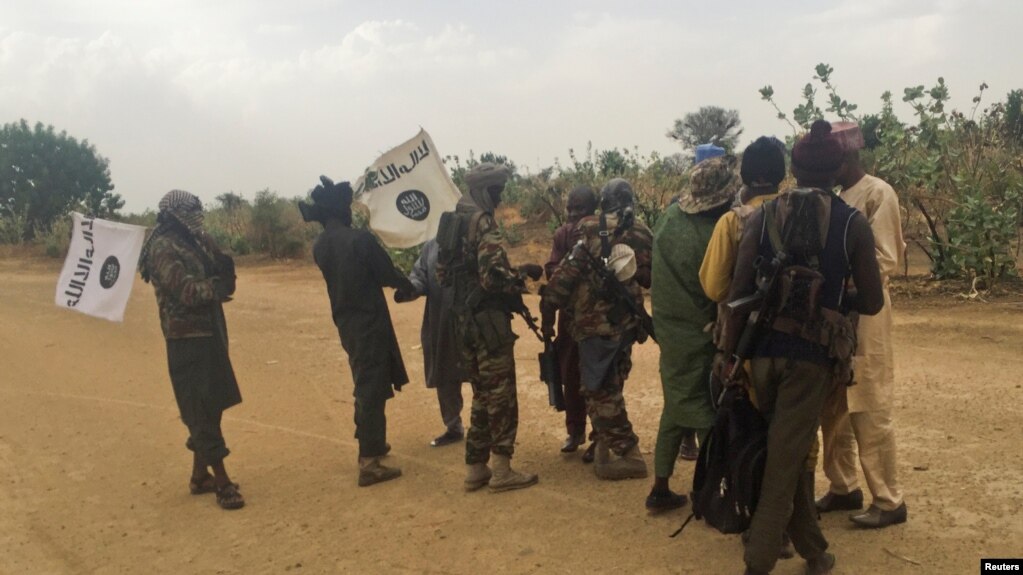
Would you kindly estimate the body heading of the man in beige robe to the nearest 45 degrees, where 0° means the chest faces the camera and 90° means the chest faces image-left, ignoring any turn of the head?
approximately 90°

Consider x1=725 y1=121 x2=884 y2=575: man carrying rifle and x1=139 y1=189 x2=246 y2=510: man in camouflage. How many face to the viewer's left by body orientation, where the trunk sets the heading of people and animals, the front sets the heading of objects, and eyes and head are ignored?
0

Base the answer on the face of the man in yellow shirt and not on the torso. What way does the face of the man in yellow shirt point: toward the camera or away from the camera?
away from the camera

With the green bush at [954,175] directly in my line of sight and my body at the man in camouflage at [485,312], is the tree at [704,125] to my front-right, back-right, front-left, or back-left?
front-left

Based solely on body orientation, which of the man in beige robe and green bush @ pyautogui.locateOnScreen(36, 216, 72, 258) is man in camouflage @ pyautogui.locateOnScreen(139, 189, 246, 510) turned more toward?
the man in beige robe

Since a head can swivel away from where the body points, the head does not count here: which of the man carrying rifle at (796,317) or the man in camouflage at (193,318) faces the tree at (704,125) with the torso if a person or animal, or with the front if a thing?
the man carrying rifle

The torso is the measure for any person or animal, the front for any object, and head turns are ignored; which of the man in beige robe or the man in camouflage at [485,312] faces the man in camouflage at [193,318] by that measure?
the man in beige robe

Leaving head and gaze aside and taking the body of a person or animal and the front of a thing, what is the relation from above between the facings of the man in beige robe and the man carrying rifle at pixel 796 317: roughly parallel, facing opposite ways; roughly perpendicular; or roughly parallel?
roughly perpendicular

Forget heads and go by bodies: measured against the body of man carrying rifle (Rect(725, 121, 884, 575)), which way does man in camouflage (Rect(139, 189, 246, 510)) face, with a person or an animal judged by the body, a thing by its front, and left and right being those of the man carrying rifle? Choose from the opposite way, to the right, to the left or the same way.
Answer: to the right

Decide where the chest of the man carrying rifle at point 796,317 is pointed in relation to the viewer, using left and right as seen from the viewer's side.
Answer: facing away from the viewer

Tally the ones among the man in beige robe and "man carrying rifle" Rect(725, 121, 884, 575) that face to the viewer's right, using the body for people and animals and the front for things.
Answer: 0

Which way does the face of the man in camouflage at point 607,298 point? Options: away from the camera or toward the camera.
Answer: away from the camera

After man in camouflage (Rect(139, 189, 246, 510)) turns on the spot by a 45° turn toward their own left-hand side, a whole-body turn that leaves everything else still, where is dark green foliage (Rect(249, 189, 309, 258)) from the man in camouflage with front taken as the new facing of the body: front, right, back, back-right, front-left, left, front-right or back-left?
left

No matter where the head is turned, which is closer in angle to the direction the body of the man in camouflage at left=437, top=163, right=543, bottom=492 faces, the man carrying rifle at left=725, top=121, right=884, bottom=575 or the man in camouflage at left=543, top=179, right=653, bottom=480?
the man in camouflage

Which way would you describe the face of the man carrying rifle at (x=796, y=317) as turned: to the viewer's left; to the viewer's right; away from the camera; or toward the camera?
away from the camera

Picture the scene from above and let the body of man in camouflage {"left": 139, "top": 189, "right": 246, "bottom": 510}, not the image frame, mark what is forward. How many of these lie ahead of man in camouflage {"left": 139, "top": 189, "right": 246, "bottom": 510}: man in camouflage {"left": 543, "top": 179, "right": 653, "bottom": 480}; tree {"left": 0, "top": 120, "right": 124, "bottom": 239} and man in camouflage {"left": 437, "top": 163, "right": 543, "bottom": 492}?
2
